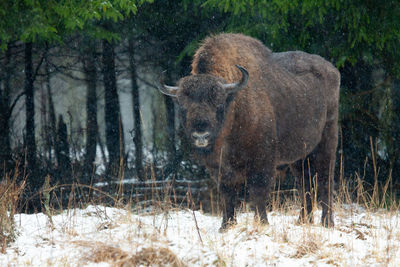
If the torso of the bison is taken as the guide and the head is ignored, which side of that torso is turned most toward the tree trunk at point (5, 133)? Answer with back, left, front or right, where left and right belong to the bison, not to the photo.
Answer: right

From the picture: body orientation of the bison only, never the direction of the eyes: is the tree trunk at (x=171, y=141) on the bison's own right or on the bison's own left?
on the bison's own right

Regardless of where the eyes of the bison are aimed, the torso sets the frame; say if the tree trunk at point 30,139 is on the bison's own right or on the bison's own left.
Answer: on the bison's own right

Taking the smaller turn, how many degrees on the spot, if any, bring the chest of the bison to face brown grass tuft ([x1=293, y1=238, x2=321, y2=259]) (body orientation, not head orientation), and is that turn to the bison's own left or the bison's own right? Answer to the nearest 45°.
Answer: approximately 45° to the bison's own left

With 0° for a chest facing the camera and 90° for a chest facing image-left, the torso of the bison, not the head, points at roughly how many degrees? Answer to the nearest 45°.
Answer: approximately 45°

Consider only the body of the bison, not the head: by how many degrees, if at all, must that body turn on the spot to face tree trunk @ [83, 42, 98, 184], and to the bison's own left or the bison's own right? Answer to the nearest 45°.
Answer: approximately 90° to the bison's own right

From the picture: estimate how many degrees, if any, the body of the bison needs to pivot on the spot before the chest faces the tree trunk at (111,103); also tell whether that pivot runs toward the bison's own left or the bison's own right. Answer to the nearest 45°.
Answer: approximately 90° to the bison's own right

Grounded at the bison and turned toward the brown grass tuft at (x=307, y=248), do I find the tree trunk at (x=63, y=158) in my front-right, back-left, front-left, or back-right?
back-right

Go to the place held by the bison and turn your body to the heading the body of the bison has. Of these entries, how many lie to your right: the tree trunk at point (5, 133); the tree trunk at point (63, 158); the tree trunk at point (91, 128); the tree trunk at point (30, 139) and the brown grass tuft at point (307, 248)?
4

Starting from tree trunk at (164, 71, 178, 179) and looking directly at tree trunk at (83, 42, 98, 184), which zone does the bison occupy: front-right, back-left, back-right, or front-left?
back-left
